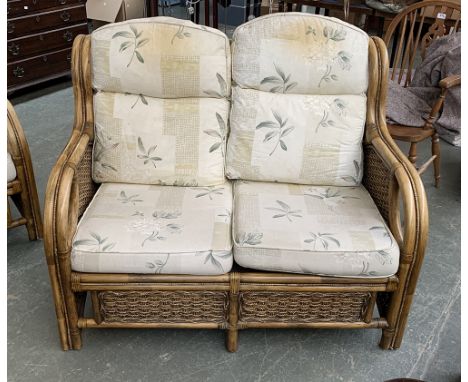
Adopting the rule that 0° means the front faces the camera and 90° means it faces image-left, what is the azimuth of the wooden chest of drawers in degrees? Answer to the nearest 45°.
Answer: approximately 315°

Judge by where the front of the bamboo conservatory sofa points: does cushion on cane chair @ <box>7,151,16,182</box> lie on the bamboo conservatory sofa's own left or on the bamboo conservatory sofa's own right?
on the bamboo conservatory sofa's own right

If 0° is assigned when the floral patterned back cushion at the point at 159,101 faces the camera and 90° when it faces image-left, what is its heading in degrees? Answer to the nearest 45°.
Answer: approximately 0°

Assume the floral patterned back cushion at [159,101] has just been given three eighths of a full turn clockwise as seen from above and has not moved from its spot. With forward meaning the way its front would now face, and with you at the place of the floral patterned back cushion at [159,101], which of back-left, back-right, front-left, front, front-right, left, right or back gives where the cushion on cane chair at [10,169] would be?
front-left

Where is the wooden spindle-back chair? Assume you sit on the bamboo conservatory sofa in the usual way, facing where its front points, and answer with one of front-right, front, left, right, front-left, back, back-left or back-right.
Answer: back-left

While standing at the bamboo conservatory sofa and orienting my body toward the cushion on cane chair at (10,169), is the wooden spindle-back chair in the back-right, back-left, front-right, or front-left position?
back-right
